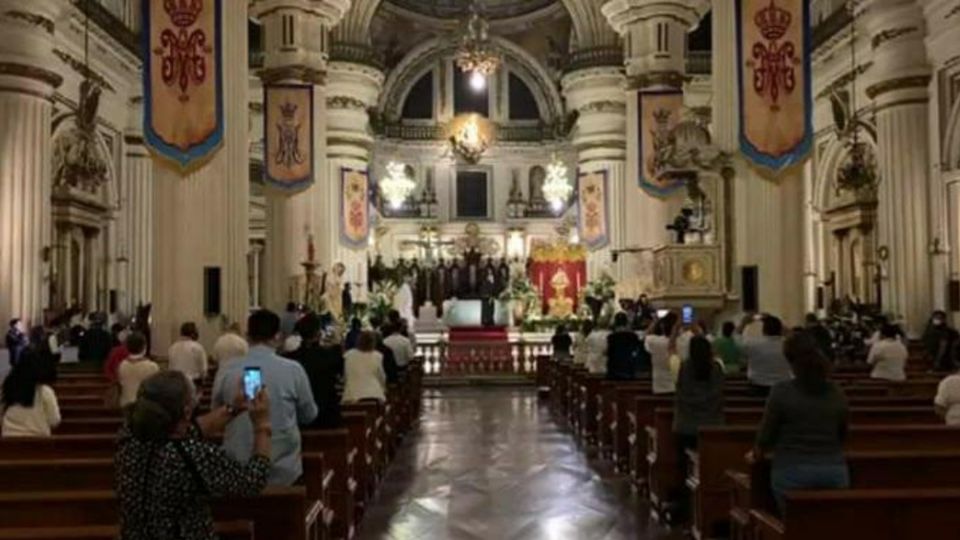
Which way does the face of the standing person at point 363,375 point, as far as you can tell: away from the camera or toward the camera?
away from the camera

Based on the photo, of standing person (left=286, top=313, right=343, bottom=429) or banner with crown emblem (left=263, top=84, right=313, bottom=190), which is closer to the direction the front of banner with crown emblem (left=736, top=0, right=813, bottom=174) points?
the standing person

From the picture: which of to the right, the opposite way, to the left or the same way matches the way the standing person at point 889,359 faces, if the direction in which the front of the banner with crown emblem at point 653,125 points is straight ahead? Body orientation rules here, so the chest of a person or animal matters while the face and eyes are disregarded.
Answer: the opposite way

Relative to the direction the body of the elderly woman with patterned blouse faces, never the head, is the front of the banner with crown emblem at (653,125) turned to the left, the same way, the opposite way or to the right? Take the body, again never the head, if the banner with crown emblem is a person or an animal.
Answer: the opposite way

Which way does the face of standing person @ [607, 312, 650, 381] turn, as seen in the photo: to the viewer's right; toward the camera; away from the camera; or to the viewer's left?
away from the camera

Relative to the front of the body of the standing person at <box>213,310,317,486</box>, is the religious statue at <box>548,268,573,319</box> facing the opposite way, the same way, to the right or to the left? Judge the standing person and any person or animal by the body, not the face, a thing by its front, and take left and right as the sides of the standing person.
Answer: the opposite way

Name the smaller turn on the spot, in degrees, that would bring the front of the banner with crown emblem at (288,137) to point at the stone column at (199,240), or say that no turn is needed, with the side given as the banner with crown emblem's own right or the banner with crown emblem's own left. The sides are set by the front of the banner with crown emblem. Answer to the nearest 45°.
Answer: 0° — it already faces it

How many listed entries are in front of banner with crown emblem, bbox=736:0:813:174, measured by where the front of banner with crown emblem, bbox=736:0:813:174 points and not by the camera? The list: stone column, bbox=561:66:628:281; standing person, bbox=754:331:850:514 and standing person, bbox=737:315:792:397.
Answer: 2

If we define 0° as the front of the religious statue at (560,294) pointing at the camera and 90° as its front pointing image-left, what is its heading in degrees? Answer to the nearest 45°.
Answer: approximately 0°

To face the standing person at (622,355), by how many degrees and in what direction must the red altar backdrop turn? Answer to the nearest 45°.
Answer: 0° — it already faces them

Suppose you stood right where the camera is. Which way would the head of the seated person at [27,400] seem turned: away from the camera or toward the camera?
away from the camera

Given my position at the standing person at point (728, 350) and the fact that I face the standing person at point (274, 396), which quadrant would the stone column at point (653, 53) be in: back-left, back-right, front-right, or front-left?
back-right

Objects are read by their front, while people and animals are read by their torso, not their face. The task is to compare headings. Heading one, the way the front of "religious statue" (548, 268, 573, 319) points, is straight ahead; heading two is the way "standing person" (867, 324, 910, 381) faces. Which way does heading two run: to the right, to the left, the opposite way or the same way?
the opposite way
